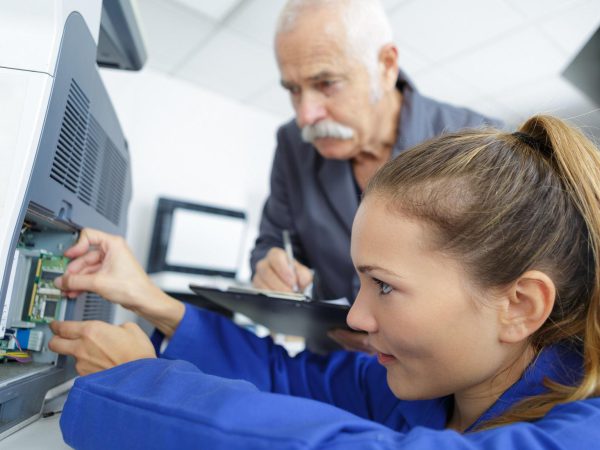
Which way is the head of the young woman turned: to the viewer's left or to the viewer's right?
to the viewer's left

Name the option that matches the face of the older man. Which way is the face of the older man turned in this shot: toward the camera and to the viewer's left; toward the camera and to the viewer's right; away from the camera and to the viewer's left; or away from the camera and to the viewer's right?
toward the camera and to the viewer's left

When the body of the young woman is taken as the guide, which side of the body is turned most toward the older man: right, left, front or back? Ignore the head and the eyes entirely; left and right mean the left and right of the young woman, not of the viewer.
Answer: right

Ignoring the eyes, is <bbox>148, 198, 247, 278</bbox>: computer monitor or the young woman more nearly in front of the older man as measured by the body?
the young woman

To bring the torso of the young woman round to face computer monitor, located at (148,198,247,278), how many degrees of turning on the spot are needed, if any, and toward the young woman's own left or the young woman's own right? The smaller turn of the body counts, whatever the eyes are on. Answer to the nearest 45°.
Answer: approximately 90° to the young woman's own right

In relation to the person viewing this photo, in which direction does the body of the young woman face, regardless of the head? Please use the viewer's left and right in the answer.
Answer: facing to the left of the viewer

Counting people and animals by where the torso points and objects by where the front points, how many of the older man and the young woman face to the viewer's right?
0

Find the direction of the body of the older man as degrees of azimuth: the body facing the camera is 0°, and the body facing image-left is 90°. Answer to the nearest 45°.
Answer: approximately 45°

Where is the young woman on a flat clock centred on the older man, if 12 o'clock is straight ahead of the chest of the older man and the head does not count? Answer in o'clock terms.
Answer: The young woman is roughly at 10 o'clock from the older man.
